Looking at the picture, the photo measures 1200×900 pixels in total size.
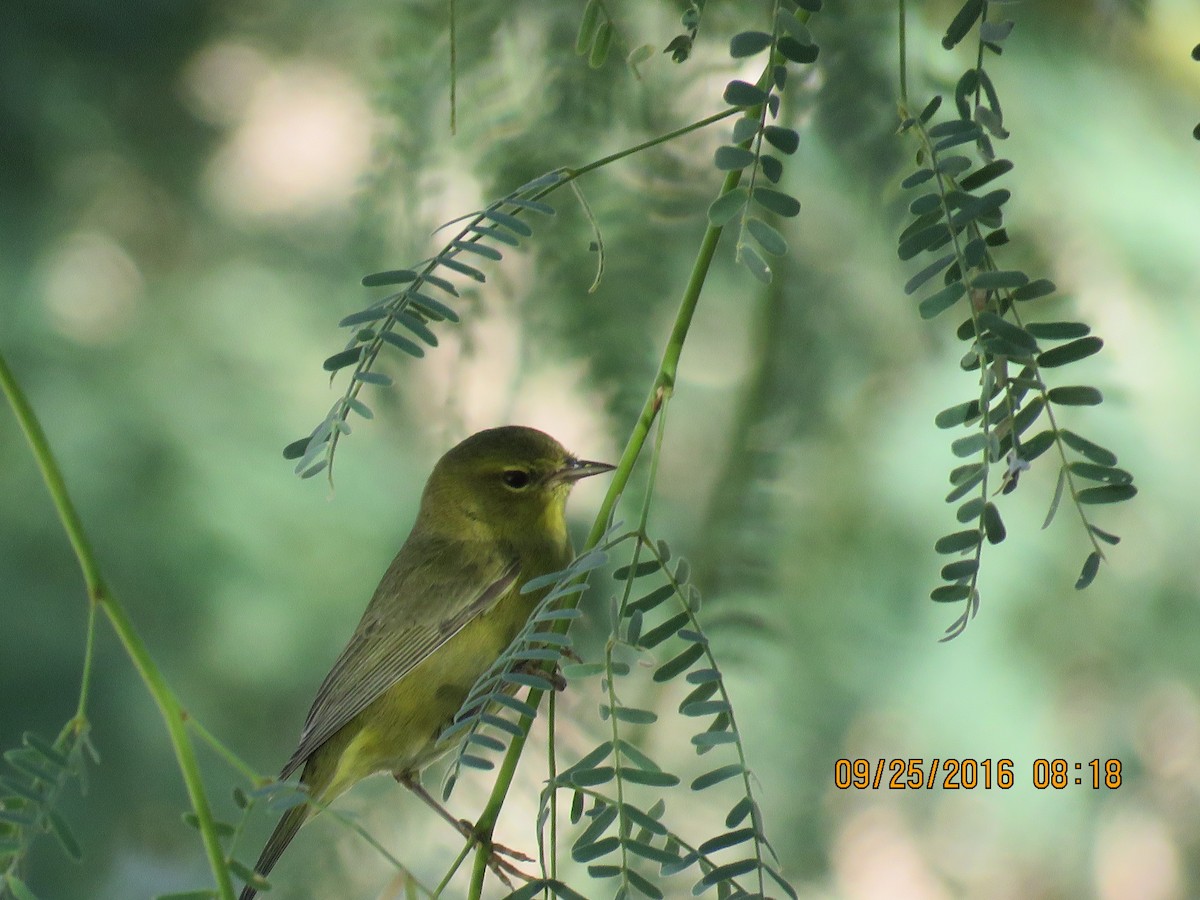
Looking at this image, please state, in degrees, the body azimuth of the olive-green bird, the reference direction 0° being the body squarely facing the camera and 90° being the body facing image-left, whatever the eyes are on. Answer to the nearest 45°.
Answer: approximately 270°
